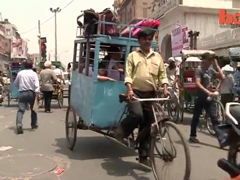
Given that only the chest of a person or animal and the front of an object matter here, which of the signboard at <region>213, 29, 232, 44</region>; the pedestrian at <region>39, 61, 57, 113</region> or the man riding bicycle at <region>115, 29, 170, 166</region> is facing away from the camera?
the pedestrian

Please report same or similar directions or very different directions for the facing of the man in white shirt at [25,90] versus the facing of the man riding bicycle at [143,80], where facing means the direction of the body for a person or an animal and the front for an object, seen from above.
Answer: very different directions

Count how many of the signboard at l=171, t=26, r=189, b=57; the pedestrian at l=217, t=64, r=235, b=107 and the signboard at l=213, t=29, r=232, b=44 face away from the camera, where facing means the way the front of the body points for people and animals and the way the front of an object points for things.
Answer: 1

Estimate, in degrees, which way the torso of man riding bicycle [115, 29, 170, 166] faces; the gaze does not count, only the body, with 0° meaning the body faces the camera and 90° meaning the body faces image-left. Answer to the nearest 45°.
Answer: approximately 315°

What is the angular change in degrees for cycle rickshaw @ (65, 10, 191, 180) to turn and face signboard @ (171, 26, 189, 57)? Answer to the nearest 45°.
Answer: approximately 135° to its left

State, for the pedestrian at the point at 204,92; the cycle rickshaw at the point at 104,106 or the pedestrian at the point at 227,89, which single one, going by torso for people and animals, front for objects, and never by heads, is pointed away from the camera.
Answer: the pedestrian at the point at 227,89

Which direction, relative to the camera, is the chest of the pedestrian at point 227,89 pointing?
away from the camera

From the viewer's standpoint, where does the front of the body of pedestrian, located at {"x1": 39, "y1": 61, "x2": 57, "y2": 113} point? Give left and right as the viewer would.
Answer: facing away from the viewer

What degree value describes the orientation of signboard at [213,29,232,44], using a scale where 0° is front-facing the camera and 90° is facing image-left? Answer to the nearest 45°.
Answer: approximately 45°

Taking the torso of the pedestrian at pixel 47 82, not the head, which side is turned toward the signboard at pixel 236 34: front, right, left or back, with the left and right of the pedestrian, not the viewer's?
right

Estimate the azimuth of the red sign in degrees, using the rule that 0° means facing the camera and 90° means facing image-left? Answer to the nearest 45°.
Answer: approximately 0°

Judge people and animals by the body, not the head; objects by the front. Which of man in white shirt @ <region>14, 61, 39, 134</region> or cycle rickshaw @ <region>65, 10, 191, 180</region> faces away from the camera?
the man in white shirt
